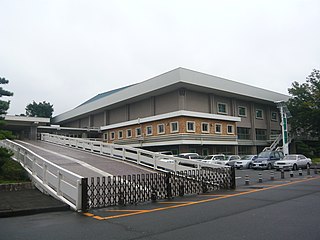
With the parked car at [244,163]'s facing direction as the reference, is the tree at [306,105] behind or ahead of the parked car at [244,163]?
behind

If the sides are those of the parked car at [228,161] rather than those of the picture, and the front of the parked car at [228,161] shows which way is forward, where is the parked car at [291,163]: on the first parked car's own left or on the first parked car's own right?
on the first parked car's own left

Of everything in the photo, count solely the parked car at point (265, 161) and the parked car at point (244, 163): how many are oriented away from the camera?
0

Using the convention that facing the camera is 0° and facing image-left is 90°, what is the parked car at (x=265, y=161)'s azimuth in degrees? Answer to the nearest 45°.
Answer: approximately 45°

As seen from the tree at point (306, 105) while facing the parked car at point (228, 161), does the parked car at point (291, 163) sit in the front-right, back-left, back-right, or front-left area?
front-left

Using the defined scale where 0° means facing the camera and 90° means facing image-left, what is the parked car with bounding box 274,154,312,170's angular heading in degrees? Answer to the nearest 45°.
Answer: approximately 45°

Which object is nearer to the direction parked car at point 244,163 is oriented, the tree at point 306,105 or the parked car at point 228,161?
the parked car

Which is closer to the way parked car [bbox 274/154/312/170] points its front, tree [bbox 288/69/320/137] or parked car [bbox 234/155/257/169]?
the parked car

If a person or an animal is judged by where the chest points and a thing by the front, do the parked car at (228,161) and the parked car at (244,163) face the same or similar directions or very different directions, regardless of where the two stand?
same or similar directions

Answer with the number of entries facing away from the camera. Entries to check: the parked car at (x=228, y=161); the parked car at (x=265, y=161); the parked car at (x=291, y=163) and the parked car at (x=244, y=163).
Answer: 0

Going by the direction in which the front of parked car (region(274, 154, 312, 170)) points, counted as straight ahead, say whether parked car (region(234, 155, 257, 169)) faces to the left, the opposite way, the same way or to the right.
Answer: the same way

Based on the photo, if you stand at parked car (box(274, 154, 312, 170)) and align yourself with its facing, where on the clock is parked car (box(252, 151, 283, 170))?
parked car (box(252, 151, 283, 170)) is roughly at 2 o'clock from parked car (box(274, 154, 312, 170)).

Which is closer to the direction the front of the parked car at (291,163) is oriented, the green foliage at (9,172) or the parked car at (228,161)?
the green foliage

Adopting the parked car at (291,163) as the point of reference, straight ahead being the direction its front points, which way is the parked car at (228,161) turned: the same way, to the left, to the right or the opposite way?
the same way

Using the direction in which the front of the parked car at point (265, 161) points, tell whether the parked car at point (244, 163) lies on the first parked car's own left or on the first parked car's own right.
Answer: on the first parked car's own right
